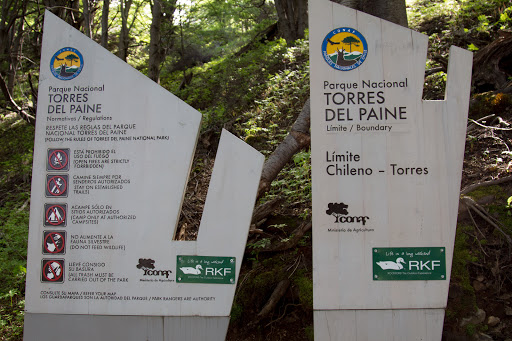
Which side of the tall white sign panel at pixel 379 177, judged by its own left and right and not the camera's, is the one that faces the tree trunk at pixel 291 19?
back

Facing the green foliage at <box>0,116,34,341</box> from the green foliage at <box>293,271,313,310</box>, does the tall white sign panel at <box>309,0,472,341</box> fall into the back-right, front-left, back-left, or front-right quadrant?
back-left

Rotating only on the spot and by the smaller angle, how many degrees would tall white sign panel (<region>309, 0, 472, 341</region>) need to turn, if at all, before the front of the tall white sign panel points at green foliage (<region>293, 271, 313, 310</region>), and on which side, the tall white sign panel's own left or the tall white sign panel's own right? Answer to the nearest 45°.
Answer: approximately 135° to the tall white sign panel's own right

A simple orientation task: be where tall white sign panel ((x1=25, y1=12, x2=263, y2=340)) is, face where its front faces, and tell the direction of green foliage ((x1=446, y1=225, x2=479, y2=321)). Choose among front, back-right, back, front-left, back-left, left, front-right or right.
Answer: left

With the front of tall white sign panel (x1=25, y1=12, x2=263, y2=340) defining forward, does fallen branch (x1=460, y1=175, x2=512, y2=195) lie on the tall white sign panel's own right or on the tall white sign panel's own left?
on the tall white sign panel's own left

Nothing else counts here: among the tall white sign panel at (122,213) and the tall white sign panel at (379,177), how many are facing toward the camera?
2

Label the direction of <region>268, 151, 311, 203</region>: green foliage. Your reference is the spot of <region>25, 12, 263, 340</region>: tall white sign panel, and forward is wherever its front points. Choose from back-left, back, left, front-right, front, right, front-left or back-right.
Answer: back-left

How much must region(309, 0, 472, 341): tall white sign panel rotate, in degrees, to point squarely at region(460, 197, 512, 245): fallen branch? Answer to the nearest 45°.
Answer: approximately 135° to its left

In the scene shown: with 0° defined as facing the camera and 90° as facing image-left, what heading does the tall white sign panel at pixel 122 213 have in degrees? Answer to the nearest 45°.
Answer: approximately 0°

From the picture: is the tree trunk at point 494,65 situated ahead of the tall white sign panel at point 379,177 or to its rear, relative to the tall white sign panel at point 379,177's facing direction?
to the rear

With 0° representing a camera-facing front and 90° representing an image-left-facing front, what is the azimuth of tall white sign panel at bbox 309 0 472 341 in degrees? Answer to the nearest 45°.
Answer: approximately 0°
